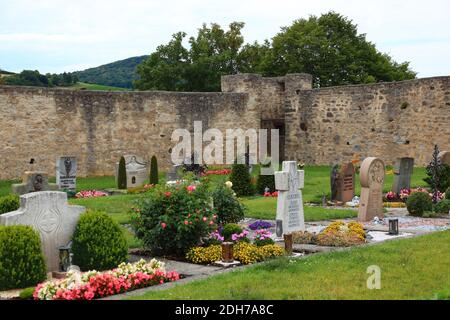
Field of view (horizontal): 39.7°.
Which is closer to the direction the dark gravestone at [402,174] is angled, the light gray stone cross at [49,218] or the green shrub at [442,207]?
the green shrub

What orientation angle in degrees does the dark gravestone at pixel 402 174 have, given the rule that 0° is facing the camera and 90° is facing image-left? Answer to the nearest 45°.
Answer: approximately 315°

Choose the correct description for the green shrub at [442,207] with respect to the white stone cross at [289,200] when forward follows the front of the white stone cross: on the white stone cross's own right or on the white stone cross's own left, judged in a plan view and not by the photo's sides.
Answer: on the white stone cross's own left

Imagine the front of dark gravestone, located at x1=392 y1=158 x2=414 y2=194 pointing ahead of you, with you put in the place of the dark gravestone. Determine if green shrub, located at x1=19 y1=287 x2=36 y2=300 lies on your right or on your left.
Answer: on your right

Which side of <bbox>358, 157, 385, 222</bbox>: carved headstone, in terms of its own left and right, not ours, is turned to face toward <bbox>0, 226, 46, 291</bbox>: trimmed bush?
right

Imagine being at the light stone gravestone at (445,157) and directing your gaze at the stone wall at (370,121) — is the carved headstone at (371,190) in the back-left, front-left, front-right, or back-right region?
back-left

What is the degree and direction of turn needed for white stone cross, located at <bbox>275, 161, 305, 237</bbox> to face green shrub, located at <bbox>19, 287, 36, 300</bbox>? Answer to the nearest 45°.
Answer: approximately 90° to its right

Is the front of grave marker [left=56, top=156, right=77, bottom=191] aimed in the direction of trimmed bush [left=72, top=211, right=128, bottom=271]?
yes
